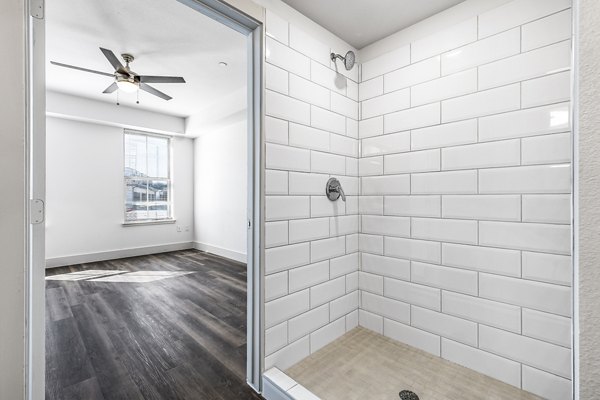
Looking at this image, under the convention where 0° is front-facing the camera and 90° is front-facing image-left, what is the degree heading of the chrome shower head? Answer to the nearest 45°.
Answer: approximately 315°

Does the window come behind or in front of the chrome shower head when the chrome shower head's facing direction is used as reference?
behind
